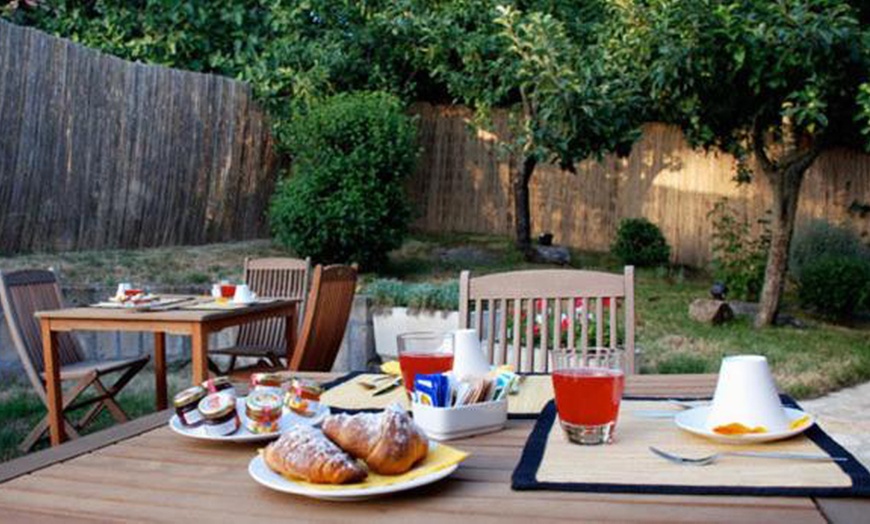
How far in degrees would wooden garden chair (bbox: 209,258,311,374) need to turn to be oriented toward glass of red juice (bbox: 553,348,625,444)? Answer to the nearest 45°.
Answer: approximately 45° to its left

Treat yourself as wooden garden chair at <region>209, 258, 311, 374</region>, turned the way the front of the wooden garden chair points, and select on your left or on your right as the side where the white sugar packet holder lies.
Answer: on your left

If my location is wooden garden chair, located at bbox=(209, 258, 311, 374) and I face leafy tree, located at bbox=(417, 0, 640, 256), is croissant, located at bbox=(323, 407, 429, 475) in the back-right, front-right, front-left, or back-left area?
back-right

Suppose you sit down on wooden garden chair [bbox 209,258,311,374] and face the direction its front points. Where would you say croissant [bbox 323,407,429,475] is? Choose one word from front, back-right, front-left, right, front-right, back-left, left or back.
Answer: front-left

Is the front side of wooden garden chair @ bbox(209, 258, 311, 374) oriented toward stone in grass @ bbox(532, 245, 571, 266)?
no

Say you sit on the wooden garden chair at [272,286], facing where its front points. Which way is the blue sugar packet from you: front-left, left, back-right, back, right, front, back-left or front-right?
front-left

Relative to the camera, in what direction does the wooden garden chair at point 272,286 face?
facing the viewer and to the left of the viewer

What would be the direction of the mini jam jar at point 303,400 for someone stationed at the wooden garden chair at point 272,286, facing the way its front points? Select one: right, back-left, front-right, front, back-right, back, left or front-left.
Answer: front-left

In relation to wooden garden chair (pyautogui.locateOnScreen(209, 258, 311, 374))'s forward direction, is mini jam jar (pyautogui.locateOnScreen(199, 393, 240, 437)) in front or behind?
in front

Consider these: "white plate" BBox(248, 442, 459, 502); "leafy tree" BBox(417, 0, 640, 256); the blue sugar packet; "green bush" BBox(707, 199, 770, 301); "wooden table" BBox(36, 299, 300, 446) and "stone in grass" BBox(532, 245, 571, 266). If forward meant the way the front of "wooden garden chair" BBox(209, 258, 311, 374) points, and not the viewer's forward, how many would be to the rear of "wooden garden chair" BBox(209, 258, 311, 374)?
3

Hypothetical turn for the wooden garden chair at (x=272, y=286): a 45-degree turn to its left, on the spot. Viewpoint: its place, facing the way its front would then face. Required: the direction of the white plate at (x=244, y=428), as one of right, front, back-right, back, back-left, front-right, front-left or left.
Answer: front

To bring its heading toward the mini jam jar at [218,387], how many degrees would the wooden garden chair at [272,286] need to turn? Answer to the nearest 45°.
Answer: approximately 45° to its left

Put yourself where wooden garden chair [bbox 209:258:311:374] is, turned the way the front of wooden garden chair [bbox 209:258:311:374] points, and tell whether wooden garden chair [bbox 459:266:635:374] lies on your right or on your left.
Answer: on your left

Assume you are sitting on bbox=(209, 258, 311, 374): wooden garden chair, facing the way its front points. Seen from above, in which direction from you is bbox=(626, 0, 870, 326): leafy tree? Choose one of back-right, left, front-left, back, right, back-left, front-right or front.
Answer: back-left

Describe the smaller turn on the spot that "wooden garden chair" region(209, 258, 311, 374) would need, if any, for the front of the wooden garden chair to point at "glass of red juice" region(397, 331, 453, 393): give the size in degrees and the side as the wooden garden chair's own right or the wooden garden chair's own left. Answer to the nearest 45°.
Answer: approximately 45° to the wooden garden chair's own left

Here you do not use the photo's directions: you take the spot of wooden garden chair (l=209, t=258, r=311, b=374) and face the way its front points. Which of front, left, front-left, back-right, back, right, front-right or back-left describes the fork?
front-left

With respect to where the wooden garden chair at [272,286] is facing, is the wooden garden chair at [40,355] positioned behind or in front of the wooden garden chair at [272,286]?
in front

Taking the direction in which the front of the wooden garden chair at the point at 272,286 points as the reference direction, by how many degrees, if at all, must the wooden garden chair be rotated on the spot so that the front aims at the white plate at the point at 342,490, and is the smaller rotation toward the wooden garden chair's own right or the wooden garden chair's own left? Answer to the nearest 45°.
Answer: approximately 45° to the wooden garden chair's own left
